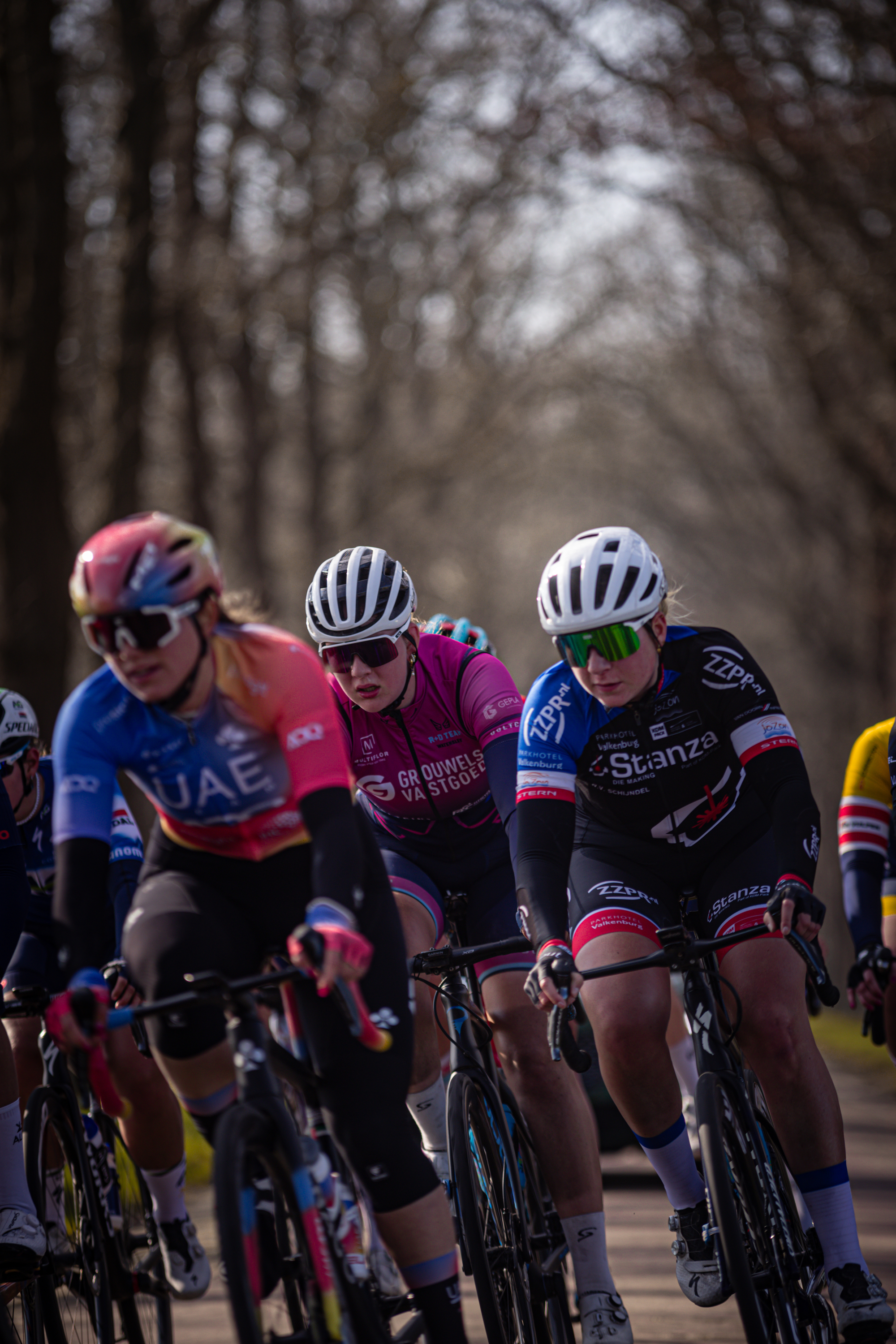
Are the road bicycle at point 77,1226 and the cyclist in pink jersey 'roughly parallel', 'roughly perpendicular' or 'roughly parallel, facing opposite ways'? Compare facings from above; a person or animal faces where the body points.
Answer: roughly parallel

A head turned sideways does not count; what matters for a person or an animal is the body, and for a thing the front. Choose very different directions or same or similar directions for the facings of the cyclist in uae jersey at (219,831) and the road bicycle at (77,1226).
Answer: same or similar directions

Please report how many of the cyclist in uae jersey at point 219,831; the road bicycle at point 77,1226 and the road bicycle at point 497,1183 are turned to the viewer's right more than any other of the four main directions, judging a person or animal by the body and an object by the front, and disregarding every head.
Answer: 0

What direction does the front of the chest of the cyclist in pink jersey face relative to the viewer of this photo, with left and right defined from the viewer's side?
facing the viewer and to the left of the viewer

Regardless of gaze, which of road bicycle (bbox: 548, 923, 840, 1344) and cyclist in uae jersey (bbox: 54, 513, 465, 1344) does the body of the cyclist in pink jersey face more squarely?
the cyclist in uae jersey

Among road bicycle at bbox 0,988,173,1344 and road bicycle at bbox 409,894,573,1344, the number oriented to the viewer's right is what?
0

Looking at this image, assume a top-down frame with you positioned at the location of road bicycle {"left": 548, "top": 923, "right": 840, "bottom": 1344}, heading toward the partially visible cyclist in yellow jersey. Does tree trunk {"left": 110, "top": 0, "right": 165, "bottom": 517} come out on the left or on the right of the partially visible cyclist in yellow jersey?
left

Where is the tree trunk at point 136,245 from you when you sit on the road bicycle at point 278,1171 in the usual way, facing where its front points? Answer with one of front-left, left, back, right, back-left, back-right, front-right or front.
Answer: back-right

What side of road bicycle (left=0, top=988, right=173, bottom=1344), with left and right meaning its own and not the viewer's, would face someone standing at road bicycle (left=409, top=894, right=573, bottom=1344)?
left

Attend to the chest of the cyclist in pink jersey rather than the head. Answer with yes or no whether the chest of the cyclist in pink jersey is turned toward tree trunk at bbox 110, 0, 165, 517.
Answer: no

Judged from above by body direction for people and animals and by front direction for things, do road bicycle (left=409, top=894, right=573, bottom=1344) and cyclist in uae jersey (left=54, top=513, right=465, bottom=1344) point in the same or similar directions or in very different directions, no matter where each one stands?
same or similar directions

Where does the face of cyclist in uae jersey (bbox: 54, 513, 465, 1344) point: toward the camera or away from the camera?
toward the camera

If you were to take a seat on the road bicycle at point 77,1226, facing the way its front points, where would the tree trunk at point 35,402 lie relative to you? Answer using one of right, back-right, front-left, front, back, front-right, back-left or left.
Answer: back-right

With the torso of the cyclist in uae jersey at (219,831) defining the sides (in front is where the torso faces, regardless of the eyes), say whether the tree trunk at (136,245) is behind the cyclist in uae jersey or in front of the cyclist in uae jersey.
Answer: behind

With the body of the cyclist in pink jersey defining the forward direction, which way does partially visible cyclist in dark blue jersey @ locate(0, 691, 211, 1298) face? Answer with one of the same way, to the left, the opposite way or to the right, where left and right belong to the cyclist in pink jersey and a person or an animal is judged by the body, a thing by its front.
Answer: the same way

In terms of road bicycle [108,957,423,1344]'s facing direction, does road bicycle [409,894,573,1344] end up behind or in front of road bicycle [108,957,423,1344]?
behind
